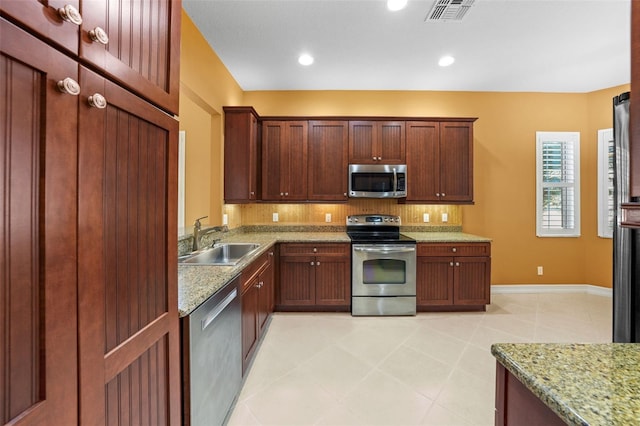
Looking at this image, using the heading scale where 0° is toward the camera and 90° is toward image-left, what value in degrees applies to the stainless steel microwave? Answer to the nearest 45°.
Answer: approximately 0°

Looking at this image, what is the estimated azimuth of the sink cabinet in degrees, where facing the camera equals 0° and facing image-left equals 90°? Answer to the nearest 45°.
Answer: approximately 270°

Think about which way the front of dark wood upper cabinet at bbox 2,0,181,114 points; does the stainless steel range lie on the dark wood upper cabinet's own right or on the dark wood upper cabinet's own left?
on the dark wood upper cabinet's own left

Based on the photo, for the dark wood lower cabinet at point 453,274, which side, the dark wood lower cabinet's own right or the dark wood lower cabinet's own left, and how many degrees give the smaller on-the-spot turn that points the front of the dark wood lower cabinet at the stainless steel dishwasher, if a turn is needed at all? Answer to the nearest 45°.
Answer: approximately 45° to the dark wood lower cabinet's own right

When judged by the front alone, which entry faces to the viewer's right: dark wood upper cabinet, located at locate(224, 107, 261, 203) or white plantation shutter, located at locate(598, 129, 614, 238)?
the dark wood upper cabinet

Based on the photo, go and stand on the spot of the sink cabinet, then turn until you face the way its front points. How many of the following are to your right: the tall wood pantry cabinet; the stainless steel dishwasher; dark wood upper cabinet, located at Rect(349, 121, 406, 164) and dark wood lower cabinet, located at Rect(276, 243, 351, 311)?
2

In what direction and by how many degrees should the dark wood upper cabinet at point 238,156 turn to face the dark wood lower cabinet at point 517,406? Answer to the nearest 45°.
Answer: approximately 90° to its right

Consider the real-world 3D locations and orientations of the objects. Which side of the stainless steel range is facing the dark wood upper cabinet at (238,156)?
right

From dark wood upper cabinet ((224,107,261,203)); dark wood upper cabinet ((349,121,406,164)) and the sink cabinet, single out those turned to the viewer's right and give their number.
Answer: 2

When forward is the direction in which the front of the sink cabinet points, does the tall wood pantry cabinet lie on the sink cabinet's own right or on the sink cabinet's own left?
on the sink cabinet's own right

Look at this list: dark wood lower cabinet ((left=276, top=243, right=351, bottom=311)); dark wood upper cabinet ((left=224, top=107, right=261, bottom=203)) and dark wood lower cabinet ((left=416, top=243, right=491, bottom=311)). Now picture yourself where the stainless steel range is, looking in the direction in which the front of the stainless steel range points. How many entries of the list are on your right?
2

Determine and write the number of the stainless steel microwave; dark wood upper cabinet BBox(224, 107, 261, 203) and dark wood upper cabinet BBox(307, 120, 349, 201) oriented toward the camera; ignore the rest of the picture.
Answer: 2
